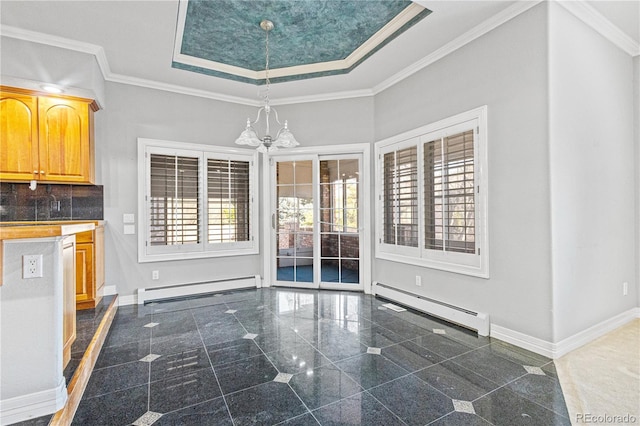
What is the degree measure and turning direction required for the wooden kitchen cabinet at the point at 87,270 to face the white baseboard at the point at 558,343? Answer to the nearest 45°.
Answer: approximately 45° to its left

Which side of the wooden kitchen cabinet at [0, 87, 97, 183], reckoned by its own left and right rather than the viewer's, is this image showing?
front

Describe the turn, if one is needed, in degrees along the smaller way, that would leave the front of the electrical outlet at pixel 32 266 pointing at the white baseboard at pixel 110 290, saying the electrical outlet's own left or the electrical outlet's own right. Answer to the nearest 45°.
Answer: approximately 180°

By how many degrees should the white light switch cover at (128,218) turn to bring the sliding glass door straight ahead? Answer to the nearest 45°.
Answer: approximately 90° to its left

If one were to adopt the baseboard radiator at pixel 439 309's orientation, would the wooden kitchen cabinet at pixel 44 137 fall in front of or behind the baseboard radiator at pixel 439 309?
in front

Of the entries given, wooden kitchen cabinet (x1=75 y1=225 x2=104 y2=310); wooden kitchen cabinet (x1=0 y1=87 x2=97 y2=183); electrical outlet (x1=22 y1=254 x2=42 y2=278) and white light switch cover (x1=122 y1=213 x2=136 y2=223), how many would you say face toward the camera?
4

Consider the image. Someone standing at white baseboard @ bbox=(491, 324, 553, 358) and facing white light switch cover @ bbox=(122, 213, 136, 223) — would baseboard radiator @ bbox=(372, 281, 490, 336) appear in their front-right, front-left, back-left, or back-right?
front-right

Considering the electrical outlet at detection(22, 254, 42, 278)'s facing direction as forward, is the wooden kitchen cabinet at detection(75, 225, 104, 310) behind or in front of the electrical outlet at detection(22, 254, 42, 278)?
behind

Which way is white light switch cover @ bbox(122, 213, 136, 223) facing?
toward the camera

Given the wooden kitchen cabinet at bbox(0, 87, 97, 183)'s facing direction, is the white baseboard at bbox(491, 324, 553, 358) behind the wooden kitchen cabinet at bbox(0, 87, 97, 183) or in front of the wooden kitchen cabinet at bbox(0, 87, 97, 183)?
in front
